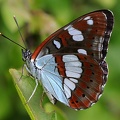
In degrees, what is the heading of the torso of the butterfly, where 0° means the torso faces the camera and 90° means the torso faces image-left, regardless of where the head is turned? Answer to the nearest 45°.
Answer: approximately 90°
